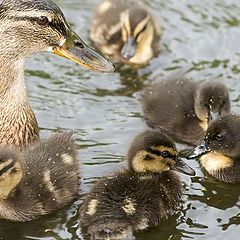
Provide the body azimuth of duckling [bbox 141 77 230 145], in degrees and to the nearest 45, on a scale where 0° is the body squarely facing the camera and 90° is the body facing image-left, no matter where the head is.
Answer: approximately 315°

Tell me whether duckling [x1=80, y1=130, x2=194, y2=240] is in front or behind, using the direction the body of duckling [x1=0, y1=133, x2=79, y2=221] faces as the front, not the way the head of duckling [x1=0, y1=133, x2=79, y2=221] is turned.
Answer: behind

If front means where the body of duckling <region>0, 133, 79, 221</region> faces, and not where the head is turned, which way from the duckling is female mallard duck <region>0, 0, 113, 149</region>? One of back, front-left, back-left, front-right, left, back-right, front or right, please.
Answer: right

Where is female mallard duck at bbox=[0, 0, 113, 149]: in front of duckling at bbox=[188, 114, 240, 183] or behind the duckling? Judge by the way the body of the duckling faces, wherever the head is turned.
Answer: in front

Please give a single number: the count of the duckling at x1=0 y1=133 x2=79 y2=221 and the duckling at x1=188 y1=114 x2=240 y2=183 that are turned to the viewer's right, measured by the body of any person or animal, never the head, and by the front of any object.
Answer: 0

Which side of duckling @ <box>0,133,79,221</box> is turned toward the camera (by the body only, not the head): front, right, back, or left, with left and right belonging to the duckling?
left

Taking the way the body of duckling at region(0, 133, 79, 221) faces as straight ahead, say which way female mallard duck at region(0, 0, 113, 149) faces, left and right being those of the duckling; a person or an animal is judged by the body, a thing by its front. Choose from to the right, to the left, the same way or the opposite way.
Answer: the opposite way

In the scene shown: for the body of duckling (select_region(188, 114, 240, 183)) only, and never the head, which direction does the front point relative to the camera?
to the viewer's left

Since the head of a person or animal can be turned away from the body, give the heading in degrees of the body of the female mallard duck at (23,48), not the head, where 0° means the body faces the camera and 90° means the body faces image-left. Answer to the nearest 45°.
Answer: approximately 270°
